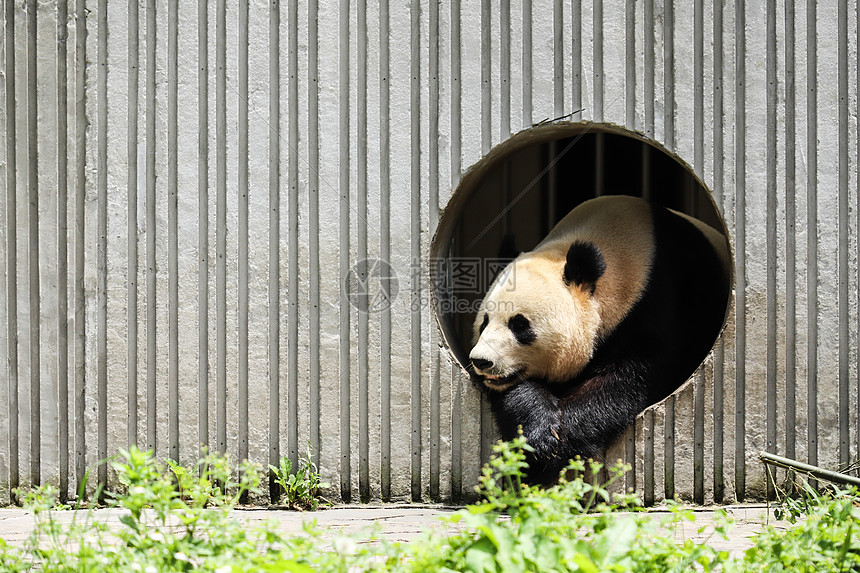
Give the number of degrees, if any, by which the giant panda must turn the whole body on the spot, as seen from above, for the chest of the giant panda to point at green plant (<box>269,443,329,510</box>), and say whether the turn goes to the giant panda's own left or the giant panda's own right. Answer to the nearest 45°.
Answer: approximately 45° to the giant panda's own right

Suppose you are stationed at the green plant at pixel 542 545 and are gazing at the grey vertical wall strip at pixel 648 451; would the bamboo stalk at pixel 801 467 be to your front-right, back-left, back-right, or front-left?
front-right

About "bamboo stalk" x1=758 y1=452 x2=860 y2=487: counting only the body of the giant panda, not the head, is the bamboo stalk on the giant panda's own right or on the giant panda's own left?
on the giant panda's own left

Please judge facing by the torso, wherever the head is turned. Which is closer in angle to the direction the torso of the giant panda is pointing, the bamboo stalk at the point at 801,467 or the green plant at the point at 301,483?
the green plant

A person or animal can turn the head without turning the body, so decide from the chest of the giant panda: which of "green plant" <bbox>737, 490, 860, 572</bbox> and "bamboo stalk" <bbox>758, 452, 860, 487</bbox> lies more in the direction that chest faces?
the green plant

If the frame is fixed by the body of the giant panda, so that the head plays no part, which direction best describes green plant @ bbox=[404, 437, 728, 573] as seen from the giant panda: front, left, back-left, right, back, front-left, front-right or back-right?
front-left

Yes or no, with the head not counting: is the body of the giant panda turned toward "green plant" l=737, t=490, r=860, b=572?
no

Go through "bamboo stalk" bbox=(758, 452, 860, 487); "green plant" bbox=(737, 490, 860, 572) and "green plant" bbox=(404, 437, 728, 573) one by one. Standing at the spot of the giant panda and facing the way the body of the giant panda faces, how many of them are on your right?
0

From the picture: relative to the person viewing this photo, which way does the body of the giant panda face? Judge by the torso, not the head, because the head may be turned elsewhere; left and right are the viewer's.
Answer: facing the viewer and to the left of the viewer

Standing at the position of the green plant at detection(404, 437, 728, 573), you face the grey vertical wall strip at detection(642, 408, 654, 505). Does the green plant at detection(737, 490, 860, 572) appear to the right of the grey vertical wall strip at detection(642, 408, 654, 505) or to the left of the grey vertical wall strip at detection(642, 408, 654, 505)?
right
